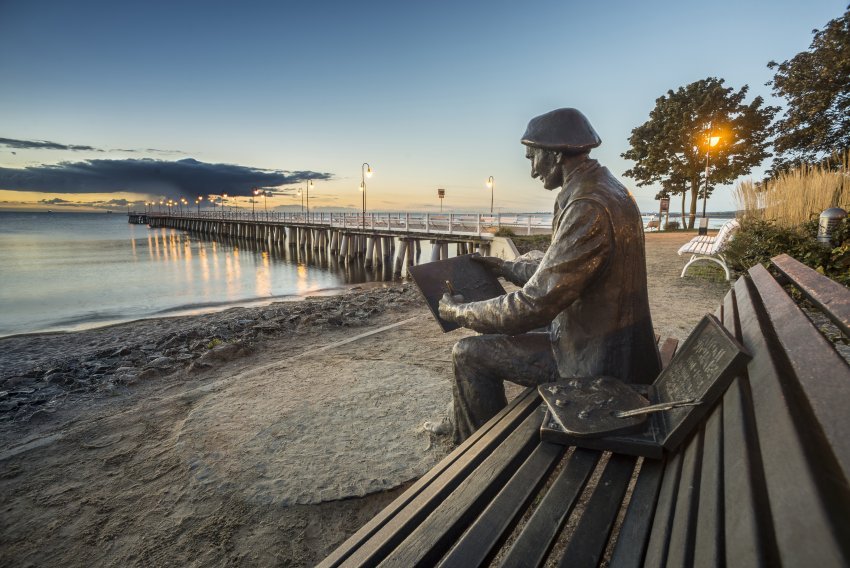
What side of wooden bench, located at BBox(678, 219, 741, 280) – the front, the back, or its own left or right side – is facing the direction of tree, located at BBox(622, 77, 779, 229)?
right

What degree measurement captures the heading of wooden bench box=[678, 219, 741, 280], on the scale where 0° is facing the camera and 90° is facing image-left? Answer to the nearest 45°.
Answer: approximately 90°

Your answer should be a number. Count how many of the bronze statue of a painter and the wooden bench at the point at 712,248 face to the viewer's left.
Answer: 2

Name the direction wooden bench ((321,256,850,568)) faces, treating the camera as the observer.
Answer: facing to the left of the viewer

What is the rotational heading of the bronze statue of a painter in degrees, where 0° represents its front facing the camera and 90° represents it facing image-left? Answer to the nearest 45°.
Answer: approximately 90°

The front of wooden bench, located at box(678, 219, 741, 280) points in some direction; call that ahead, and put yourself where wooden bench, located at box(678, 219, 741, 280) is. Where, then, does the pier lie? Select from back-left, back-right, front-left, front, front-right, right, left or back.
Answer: front-right

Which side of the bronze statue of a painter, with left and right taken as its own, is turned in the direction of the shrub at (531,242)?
right

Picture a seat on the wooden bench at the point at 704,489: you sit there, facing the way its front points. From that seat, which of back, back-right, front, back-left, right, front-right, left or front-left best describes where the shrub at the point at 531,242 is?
right

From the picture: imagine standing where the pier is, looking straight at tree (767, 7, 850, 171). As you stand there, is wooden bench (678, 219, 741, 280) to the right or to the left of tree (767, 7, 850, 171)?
right
